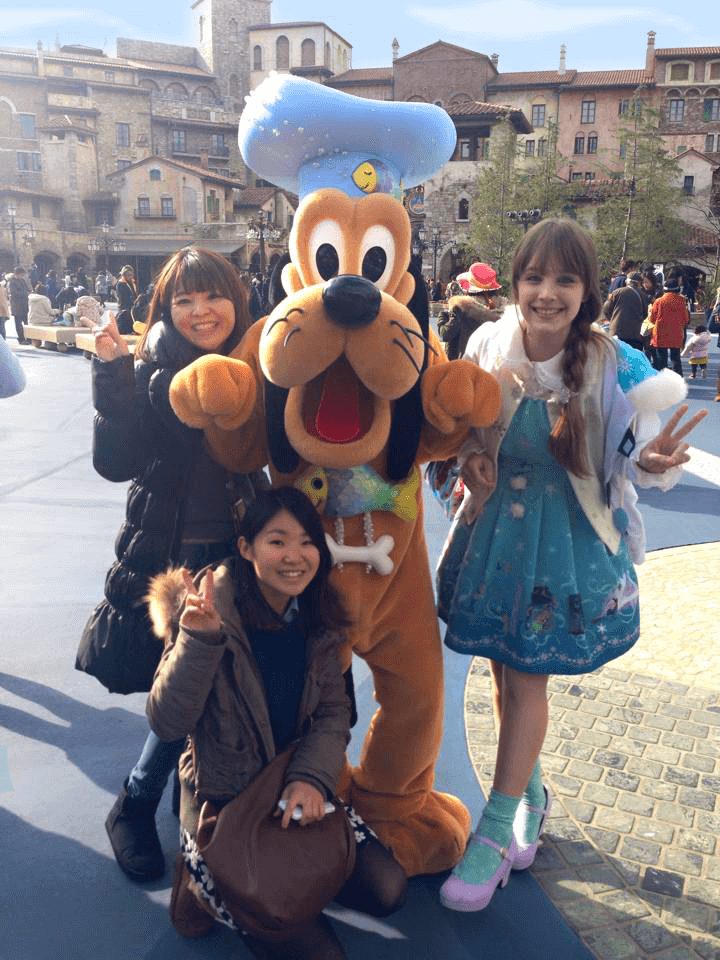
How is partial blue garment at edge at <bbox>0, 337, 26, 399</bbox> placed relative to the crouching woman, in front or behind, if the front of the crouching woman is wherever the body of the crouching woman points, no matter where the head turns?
behind

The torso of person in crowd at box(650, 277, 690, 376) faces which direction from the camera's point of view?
away from the camera

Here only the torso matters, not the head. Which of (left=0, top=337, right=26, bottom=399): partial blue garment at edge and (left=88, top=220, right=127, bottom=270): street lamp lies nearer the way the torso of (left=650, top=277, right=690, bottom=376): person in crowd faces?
the street lamp

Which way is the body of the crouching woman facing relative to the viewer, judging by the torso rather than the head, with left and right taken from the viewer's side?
facing the viewer and to the right of the viewer

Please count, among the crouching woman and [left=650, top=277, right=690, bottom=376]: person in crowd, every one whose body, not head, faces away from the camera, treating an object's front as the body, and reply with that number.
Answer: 1

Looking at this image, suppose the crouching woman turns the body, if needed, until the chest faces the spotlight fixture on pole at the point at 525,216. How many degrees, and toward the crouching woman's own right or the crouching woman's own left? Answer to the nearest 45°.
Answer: approximately 135° to the crouching woman's own left

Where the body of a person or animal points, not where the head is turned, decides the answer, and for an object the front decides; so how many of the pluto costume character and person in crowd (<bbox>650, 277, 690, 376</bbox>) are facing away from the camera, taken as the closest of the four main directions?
1

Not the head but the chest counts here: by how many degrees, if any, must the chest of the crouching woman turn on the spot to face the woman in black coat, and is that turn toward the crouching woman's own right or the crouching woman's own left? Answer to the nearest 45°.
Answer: approximately 180°
